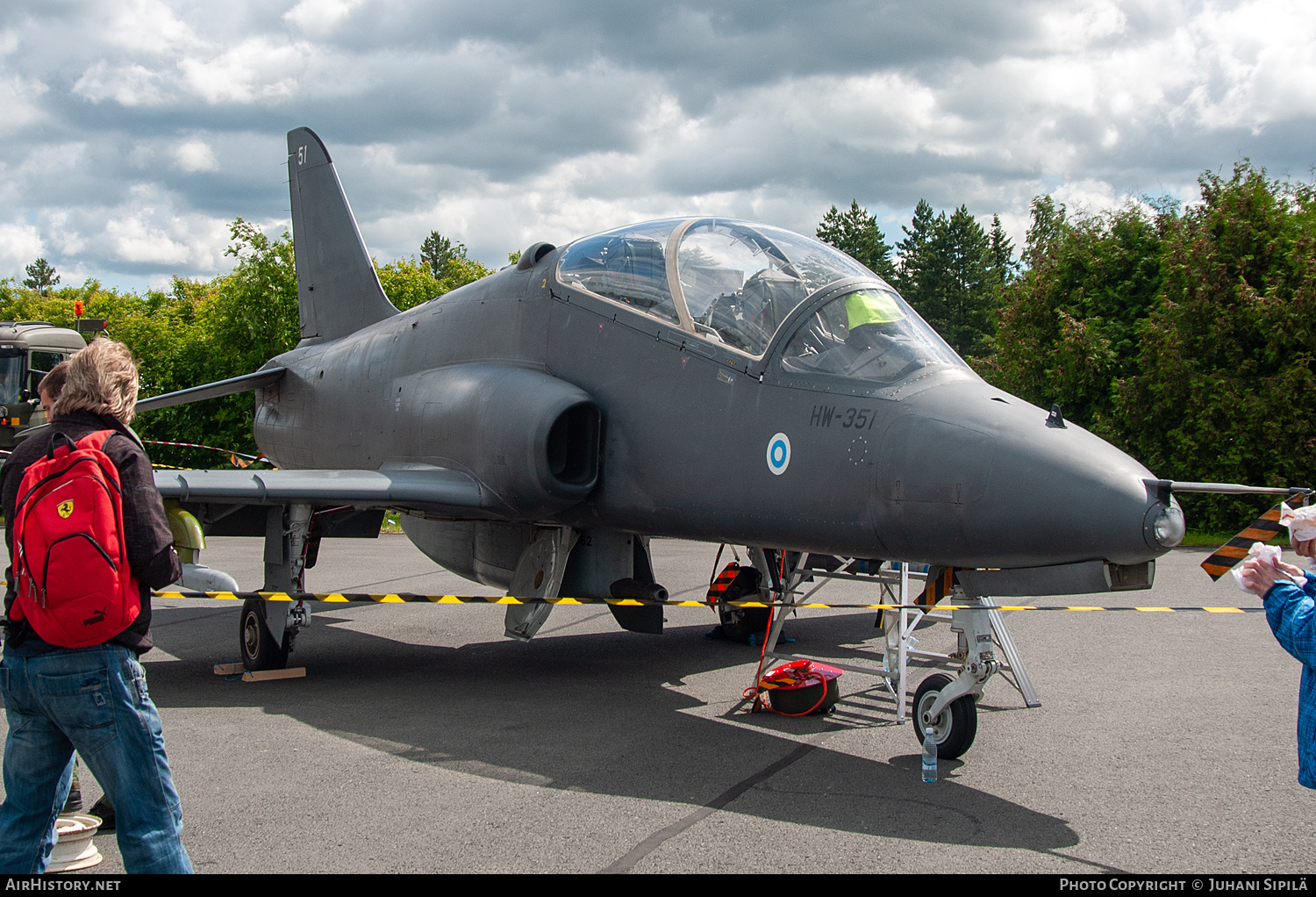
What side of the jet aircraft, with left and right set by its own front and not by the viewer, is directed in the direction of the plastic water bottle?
front

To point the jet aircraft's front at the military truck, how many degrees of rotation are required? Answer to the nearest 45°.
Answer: approximately 180°

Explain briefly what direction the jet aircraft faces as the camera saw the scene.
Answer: facing the viewer and to the right of the viewer

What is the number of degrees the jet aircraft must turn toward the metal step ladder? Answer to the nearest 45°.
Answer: approximately 45° to its left

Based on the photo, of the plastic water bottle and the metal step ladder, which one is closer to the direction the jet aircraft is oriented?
the plastic water bottle

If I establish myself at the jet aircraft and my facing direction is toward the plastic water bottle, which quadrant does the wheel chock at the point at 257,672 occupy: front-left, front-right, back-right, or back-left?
back-right

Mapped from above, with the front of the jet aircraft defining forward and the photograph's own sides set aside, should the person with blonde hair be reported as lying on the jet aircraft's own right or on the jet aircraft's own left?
on the jet aircraft's own right

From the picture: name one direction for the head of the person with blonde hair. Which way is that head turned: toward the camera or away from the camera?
away from the camera
